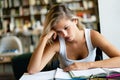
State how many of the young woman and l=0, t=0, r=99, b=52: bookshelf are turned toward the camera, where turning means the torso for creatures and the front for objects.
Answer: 2

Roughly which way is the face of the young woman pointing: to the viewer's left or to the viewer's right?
to the viewer's left

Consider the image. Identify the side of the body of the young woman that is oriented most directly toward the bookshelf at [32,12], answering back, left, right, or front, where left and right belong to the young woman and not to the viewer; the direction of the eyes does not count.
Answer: back

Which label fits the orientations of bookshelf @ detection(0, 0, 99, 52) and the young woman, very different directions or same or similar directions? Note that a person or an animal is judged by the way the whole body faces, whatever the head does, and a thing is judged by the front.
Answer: same or similar directions

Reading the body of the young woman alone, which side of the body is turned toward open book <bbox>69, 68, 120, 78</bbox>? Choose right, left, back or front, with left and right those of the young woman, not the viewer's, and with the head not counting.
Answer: front

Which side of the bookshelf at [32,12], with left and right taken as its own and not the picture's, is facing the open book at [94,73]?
front

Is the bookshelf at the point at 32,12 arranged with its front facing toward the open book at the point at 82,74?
yes

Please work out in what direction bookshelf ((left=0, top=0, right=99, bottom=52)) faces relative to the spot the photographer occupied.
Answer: facing the viewer

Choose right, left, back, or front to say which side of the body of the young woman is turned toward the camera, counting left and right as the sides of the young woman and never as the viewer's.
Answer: front

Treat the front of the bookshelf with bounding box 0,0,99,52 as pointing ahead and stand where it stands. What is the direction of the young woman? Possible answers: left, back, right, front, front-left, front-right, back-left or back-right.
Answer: front
